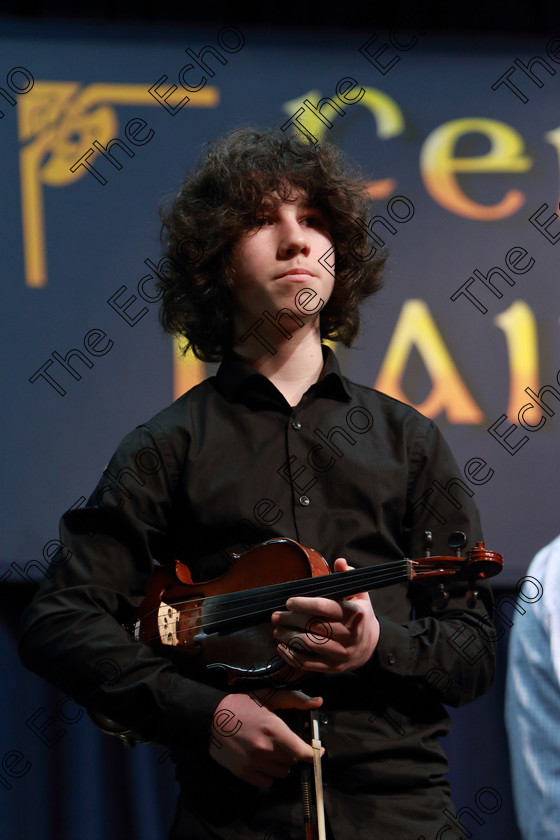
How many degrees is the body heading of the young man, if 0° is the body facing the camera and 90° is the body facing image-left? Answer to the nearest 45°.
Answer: approximately 0°
